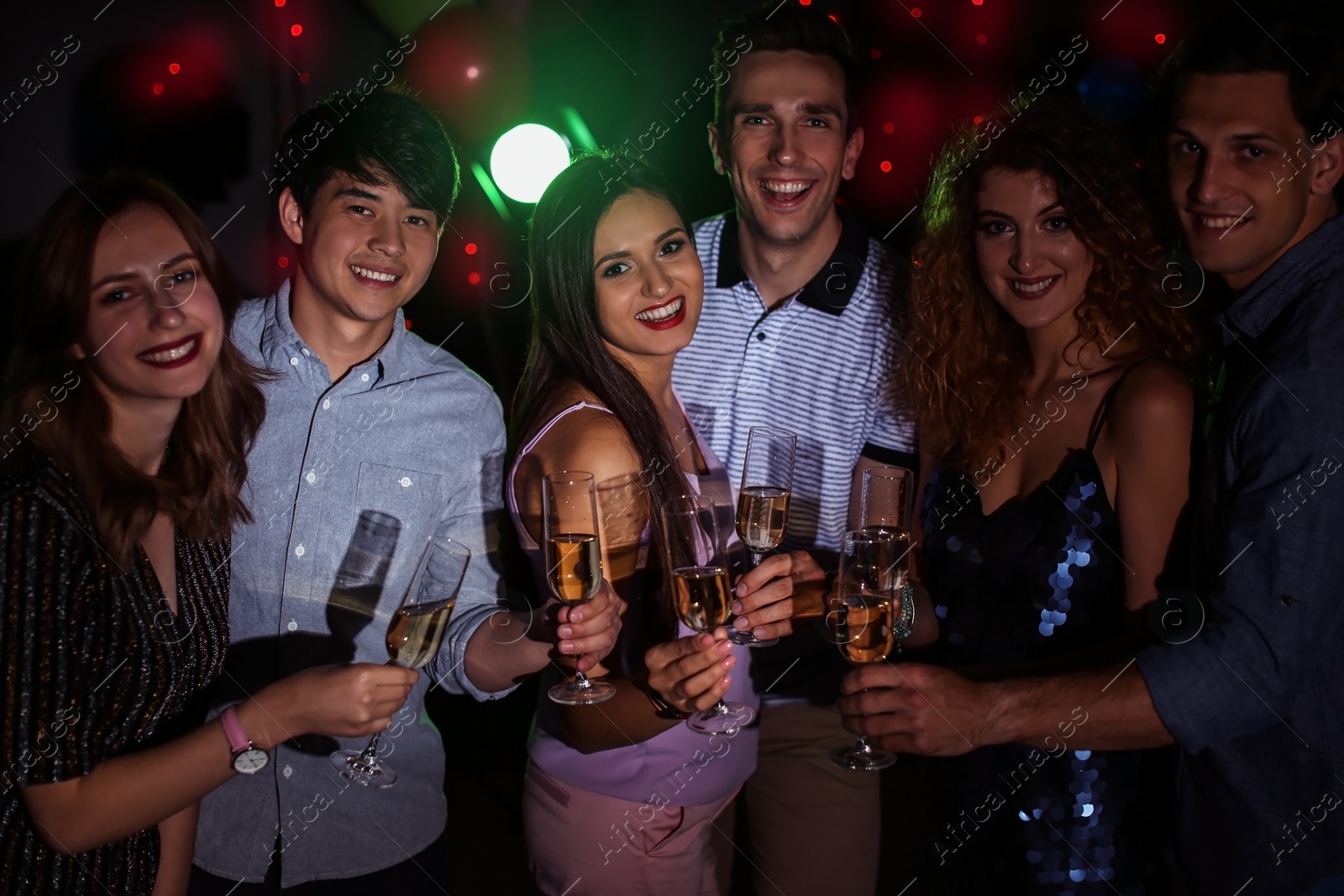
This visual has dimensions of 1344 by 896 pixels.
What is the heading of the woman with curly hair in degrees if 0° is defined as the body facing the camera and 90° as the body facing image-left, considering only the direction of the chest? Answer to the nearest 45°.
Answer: approximately 45°

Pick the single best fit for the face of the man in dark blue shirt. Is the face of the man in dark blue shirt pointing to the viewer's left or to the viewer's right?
to the viewer's left

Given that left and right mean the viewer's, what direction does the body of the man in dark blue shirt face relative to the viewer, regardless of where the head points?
facing to the left of the viewer
